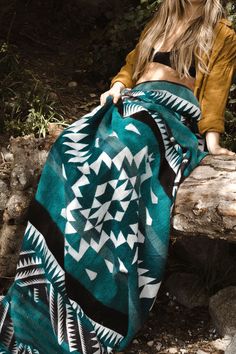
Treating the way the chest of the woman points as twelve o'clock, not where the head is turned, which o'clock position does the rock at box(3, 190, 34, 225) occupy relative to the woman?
The rock is roughly at 3 o'clock from the woman.

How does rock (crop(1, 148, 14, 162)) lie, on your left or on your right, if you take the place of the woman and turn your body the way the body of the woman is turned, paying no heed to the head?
on your right

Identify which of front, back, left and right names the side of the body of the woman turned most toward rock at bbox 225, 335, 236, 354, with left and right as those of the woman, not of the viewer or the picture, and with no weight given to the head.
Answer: left

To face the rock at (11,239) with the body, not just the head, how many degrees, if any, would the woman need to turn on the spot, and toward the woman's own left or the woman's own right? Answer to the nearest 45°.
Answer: approximately 90° to the woman's own right

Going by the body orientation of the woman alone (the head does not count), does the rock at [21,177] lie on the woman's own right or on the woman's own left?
on the woman's own right

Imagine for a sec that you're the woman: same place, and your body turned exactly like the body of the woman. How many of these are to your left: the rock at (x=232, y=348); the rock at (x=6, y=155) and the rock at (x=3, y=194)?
1

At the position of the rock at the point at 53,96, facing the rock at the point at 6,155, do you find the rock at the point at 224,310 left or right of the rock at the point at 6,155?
left

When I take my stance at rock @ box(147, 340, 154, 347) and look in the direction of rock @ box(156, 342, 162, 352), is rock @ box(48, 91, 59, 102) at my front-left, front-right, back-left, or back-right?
back-left

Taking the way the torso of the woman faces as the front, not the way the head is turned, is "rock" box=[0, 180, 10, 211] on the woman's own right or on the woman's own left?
on the woman's own right

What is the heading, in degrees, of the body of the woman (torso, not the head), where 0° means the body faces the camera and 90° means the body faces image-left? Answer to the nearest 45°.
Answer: approximately 45°
